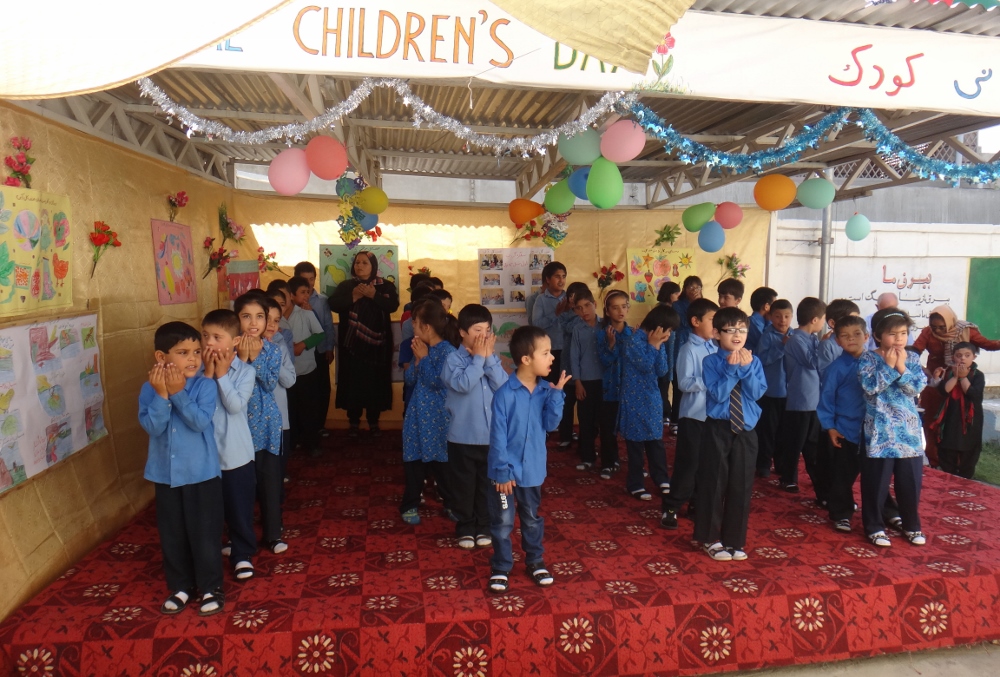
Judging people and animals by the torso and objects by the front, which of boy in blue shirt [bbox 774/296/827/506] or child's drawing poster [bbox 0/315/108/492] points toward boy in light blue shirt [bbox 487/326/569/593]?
the child's drawing poster

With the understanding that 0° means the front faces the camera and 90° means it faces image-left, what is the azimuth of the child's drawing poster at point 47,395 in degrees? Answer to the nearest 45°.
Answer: approximately 315°

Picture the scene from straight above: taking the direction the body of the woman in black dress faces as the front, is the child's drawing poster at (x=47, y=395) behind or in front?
in front

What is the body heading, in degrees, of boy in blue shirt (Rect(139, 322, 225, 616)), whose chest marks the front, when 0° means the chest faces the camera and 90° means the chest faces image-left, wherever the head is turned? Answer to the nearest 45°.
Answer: approximately 0°

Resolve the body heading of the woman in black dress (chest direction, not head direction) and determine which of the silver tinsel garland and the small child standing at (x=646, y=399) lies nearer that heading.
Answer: the silver tinsel garland

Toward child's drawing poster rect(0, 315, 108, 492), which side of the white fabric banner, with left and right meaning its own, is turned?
right
